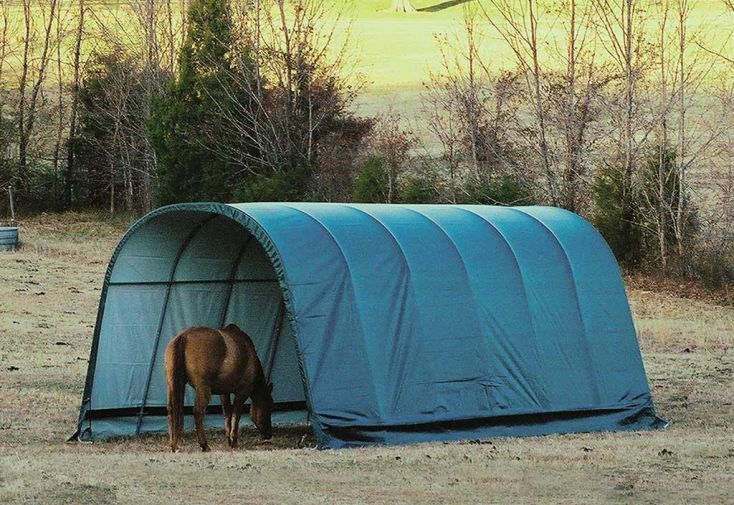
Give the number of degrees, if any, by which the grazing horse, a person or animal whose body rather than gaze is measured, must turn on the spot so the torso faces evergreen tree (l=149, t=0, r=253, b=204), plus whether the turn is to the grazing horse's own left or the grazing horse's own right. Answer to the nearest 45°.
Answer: approximately 45° to the grazing horse's own left

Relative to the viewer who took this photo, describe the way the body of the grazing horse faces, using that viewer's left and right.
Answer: facing away from the viewer and to the right of the viewer

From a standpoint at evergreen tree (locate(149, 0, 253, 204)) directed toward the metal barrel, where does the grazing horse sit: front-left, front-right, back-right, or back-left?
front-left

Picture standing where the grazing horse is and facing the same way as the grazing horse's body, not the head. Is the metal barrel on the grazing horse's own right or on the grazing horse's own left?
on the grazing horse's own left

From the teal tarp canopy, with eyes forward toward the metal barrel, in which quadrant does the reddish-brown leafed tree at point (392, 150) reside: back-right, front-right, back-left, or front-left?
front-right

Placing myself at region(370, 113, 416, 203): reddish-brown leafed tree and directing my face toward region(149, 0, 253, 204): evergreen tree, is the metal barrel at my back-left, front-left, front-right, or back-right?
front-left

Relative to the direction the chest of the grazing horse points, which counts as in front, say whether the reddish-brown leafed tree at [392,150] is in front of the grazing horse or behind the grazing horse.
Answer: in front
